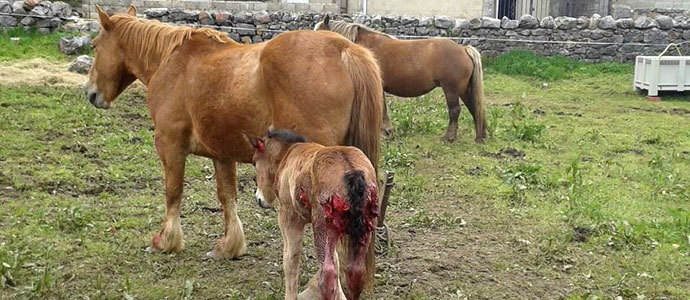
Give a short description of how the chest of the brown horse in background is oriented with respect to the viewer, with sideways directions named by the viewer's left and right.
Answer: facing to the left of the viewer

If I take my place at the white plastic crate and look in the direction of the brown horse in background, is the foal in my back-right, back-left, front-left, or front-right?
front-left

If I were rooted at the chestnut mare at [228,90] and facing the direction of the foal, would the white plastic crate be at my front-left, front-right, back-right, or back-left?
back-left

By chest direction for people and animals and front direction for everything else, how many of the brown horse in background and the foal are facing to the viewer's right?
0

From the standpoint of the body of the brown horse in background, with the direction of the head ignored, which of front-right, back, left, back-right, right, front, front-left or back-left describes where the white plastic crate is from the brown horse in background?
back-right

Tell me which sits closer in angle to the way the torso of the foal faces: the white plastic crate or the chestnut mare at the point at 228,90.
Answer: the chestnut mare

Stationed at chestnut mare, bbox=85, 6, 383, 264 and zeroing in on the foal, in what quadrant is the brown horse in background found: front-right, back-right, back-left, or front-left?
back-left

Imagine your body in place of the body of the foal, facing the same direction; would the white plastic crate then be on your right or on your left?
on your right

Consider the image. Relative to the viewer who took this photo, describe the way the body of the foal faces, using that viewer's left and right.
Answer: facing away from the viewer and to the left of the viewer
